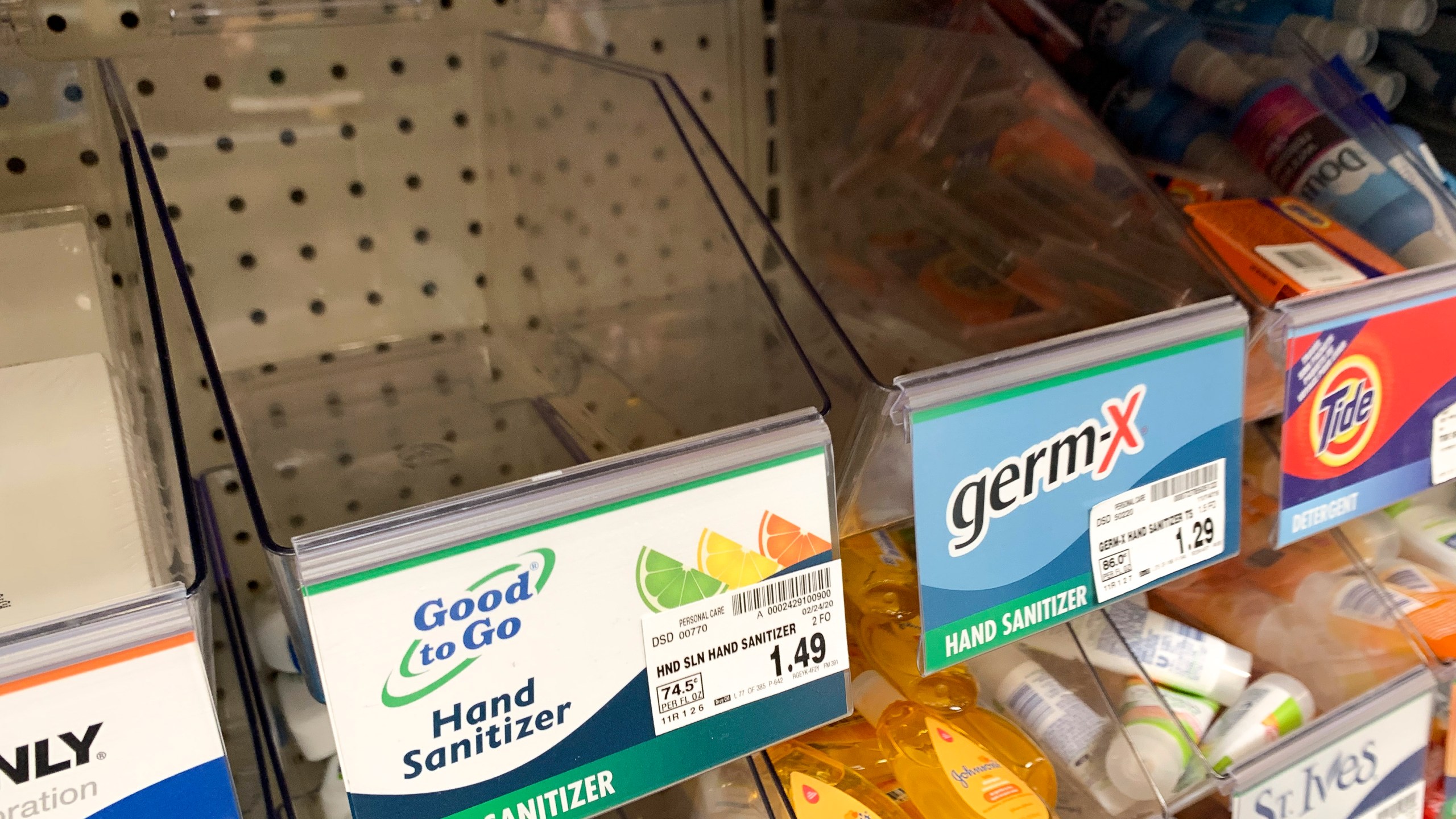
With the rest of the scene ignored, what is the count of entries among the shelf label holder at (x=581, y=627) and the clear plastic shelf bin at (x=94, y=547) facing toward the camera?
2

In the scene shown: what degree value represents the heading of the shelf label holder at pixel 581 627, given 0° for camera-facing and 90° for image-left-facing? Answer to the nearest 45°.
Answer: approximately 0°

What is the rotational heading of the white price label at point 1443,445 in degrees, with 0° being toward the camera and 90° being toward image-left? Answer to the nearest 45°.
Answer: approximately 315°
